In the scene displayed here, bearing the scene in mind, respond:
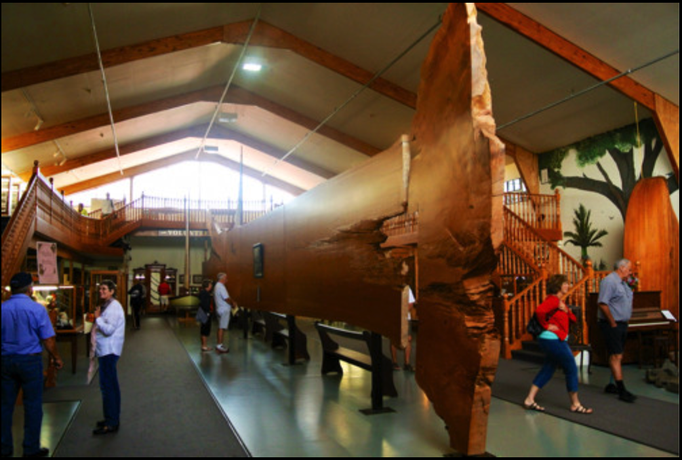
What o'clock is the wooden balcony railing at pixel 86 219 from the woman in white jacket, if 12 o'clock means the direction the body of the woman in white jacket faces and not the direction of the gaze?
The wooden balcony railing is roughly at 3 o'clock from the woman in white jacket.

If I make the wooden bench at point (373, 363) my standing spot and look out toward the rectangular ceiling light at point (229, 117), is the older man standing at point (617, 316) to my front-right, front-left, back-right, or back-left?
back-right

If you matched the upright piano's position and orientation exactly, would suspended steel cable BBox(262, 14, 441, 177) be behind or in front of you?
behind

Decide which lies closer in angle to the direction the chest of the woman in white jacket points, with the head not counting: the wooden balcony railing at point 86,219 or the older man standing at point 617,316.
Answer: the wooden balcony railing

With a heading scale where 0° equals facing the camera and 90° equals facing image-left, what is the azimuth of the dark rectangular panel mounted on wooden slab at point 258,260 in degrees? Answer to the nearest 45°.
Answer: approximately 45°
